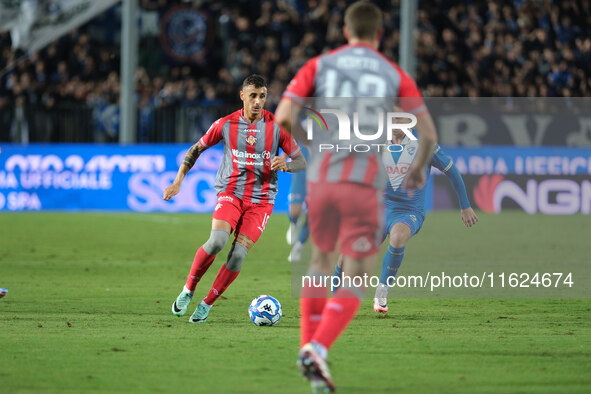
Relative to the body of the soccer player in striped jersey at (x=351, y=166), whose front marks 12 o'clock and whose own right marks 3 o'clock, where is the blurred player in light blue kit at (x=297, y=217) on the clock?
The blurred player in light blue kit is roughly at 12 o'clock from the soccer player in striped jersey.

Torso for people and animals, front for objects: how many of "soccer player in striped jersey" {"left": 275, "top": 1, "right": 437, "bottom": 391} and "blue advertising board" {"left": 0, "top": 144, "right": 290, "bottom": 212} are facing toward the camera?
1

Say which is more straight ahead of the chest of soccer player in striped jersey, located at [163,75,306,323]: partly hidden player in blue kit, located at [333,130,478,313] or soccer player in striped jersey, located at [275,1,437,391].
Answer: the soccer player in striped jersey

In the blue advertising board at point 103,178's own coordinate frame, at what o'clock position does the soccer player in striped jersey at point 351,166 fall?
The soccer player in striped jersey is roughly at 12 o'clock from the blue advertising board.

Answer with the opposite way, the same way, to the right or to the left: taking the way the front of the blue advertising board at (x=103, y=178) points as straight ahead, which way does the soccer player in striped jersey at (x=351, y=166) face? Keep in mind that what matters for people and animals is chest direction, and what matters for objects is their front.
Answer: the opposite way

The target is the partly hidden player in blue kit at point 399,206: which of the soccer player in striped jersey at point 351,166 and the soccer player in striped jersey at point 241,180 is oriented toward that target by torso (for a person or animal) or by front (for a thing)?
the soccer player in striped jersey at point 351,166

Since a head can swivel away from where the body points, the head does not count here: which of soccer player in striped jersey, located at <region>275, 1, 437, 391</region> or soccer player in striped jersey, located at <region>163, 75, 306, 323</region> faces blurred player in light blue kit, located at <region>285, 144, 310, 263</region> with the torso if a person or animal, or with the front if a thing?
soccer player in striped jersey, located at <region>275, 1, 437, 391</region>

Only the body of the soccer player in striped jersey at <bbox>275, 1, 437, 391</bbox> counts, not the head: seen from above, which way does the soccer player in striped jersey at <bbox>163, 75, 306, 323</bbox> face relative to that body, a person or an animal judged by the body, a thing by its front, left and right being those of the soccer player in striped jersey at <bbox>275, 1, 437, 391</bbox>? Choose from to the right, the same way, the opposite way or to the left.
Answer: the opposite way

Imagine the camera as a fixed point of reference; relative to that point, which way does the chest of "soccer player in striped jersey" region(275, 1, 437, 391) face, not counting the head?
away from the camera

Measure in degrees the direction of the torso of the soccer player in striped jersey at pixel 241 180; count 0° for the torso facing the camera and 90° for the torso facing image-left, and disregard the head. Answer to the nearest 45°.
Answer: approximately 0°

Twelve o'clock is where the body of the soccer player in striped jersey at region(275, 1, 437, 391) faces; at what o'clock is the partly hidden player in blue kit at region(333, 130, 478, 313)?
The partly hidden player in blue kit is roughly at 12 o'clock from the soccer player in striped jersey.

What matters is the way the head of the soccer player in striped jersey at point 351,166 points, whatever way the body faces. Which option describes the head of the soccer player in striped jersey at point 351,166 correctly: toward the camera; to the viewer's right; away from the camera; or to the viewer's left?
away from the camera
